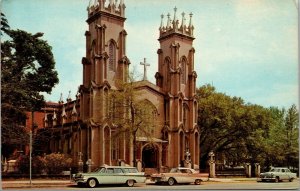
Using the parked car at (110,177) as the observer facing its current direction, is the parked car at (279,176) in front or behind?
behind

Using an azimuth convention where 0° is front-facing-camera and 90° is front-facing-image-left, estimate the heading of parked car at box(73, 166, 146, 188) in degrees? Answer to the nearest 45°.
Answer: approximately 90°

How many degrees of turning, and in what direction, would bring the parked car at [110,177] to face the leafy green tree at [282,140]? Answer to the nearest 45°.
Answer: approximately 135° to its right

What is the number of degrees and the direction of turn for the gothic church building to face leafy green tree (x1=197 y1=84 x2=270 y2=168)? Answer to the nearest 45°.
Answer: approximately 45° to its left

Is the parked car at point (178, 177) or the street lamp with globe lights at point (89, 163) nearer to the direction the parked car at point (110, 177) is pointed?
the street lamp with globe lights

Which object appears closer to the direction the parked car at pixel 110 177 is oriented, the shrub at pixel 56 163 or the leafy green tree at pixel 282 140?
the shrub

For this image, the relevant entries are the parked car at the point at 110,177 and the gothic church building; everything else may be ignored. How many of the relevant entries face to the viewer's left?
1

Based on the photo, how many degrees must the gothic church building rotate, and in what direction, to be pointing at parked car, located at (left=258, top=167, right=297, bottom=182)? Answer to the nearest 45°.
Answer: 0° — it already faces it

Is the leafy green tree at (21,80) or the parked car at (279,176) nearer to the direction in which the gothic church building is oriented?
the parked car

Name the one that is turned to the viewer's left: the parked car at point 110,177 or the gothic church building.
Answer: the parked car

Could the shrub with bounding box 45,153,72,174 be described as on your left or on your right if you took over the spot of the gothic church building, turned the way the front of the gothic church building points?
on your right
